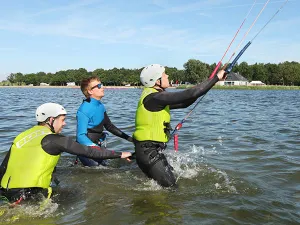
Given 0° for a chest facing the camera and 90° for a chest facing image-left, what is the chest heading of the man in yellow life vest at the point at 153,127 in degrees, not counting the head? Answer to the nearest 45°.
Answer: approximately 270°

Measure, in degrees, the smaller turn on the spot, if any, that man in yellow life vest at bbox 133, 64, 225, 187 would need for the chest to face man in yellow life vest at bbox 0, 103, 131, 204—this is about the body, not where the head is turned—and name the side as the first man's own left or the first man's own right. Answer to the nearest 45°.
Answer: approximately 135° to the first man's own right

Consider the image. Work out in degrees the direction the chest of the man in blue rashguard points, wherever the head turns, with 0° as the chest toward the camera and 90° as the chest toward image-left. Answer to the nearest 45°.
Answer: approximately 315°

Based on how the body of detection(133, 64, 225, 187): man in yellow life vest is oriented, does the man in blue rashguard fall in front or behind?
behind

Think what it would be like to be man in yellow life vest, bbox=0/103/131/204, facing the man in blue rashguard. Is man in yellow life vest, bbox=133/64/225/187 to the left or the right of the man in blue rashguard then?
right

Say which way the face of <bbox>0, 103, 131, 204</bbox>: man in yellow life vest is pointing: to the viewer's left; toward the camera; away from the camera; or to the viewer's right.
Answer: to the viewer's right

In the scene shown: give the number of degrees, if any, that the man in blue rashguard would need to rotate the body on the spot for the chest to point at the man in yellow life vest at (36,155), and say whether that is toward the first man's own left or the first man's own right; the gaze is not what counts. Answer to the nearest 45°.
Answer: approximately 45° to the first man's own right

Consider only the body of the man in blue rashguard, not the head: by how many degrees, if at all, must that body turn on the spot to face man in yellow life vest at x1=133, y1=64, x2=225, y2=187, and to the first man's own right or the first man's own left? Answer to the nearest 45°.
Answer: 0° — they already face them

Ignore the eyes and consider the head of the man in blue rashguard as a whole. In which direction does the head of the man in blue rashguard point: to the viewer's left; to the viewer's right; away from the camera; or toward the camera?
to the viewer's right

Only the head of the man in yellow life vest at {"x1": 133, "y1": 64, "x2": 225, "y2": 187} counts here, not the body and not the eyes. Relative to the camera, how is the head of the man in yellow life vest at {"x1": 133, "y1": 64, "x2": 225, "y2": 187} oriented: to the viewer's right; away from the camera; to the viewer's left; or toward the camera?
to the viewer's right

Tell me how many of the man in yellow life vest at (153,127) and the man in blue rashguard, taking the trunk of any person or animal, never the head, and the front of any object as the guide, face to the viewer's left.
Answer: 0
